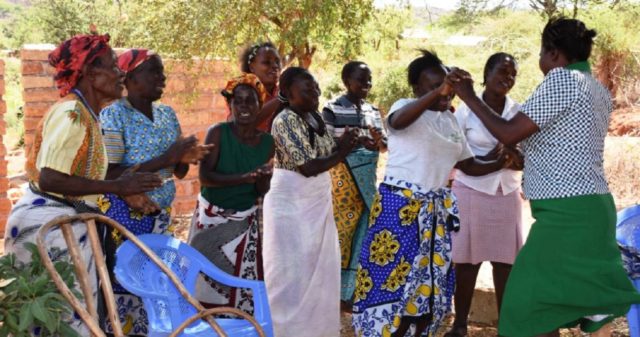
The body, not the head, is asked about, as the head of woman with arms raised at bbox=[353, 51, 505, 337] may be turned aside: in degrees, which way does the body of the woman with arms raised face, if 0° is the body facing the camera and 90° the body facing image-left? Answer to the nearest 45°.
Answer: approximately 315°

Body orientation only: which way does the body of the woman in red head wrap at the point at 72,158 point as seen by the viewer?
to the viewer's right

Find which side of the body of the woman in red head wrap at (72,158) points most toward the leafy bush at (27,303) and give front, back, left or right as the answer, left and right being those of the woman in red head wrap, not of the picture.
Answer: right

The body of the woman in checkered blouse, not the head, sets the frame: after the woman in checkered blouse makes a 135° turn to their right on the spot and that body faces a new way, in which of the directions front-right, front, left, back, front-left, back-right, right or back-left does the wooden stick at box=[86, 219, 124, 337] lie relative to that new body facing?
back-right

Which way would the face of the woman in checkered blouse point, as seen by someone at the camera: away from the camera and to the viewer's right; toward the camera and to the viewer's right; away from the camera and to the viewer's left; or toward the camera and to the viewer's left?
away from the camera and to the viewer's left

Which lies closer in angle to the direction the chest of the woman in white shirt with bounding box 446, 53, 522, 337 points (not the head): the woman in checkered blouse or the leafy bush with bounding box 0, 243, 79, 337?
the woman in checkered blouse

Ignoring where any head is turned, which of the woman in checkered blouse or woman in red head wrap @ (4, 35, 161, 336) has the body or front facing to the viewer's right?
the woman in red head wrap

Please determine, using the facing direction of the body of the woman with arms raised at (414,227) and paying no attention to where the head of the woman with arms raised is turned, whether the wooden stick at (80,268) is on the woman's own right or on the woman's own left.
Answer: on the woman's own right

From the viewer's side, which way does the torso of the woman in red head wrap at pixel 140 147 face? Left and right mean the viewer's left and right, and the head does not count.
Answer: facing the viewer and to the right of the viewer

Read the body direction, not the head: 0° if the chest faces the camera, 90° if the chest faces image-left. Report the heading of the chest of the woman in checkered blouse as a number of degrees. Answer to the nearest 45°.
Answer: approximately 135°

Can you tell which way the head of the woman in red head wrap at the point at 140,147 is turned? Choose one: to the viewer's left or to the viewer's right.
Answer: to the viewer's right

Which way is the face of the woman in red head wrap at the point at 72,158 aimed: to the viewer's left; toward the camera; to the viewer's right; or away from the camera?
to the viewer's right
